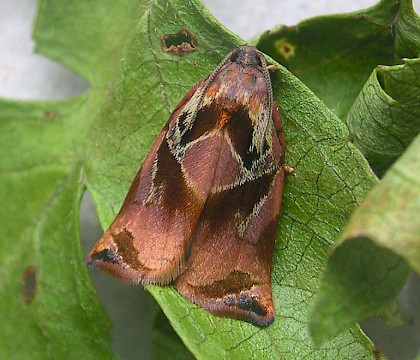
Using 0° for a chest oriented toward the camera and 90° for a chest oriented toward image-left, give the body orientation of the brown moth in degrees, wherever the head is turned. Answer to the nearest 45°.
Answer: approximately 180°
